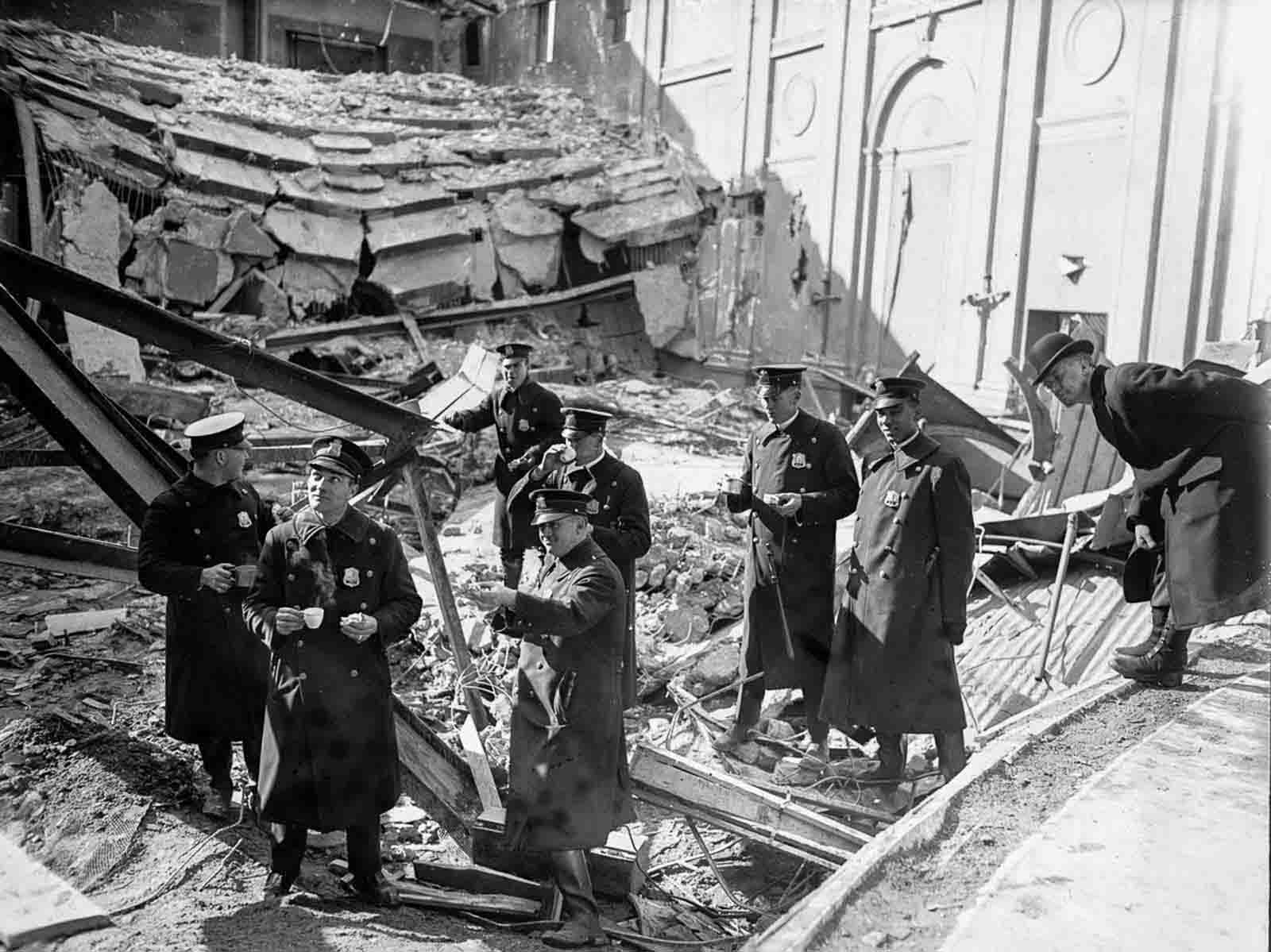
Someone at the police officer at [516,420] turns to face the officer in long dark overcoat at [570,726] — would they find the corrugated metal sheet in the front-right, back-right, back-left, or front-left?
front-left

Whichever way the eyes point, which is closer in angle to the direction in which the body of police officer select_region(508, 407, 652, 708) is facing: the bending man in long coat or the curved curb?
the curved curb

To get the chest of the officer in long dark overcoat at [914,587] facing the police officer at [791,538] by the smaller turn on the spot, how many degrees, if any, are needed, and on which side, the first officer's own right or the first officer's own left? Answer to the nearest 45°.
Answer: approximately 90° to the first officer's own right

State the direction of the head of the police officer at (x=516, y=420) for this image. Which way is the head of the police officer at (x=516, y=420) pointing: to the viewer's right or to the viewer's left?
to the viewer's left

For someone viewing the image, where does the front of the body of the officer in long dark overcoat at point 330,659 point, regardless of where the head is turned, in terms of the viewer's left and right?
facing the viewer

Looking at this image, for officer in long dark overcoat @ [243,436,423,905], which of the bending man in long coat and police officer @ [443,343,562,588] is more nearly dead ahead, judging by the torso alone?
the bending man in long coat

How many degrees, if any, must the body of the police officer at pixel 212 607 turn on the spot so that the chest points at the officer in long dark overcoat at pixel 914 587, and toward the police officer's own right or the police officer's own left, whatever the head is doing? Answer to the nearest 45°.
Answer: approximately 45° to the police officer's own left

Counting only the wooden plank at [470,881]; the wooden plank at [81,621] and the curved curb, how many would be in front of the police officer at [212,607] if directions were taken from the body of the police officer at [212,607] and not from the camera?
2

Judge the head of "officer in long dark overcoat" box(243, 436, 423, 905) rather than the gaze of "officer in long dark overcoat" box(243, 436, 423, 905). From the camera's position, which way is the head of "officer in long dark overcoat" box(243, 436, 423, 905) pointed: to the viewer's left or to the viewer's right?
to the viewer's left

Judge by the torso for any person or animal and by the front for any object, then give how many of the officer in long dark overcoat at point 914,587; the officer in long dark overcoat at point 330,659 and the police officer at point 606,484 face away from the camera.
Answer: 0

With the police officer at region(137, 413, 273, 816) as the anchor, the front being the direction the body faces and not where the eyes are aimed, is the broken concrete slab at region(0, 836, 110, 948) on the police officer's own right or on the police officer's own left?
on the police officer's own right

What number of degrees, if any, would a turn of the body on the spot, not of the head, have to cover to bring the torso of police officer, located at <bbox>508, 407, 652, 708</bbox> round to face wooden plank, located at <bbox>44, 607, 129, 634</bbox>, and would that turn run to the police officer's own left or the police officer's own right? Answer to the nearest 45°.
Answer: approximately 45° to the police officer's own right

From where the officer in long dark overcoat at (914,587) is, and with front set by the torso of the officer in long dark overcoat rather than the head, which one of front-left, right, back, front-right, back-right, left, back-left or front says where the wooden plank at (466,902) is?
front

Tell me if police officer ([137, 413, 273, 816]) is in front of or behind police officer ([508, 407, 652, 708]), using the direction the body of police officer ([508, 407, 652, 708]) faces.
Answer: in front

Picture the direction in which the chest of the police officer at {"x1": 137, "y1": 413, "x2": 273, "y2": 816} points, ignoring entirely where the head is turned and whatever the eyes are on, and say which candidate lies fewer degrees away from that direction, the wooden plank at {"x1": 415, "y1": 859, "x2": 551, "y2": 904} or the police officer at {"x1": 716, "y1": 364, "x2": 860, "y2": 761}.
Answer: the wooden plank
